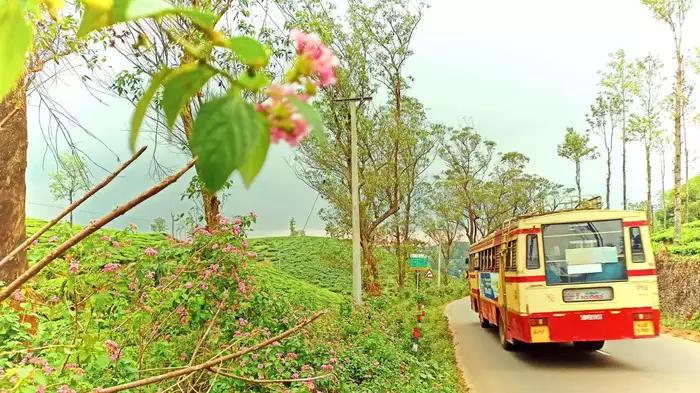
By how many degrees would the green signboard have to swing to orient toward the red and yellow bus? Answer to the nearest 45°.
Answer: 0° — it already faces it

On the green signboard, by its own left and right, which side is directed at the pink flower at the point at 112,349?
front

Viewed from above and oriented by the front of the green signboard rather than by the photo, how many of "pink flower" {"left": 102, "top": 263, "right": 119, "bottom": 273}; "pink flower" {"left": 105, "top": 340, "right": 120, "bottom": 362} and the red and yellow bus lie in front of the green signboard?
3

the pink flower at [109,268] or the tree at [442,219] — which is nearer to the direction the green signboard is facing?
the pink flower

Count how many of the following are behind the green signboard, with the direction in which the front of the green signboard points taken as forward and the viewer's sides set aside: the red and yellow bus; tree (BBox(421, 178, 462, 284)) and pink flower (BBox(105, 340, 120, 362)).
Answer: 1

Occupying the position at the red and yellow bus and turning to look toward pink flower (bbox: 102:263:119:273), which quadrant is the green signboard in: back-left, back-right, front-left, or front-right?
back-right

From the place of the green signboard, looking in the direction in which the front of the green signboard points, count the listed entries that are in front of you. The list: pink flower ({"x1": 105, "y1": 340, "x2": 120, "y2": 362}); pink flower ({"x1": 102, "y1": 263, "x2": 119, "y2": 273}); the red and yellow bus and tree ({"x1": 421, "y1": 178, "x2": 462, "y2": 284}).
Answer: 3

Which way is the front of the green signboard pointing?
toward the camera
